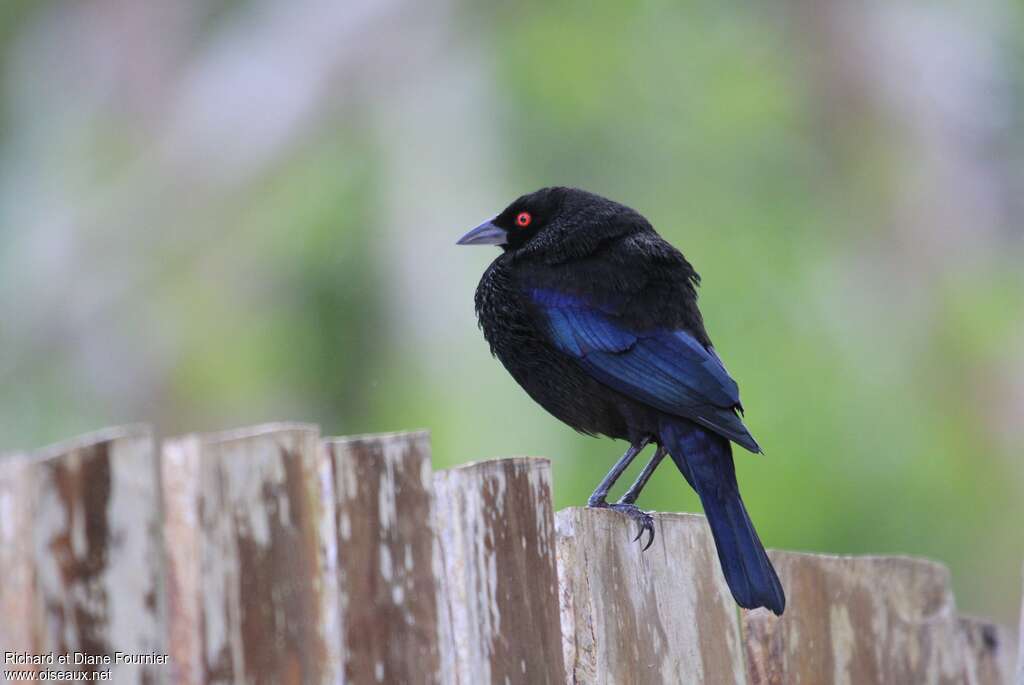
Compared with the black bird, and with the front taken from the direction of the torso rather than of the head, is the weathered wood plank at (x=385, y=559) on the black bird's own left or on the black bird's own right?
on the black bird's own left

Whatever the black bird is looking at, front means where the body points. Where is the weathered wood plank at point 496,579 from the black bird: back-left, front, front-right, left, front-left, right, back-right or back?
left

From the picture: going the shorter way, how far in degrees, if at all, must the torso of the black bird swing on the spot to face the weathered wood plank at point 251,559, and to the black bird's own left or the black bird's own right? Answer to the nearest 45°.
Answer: approximately 90° to the black bird's own left

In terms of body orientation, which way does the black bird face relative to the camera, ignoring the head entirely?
to the viewer's left
